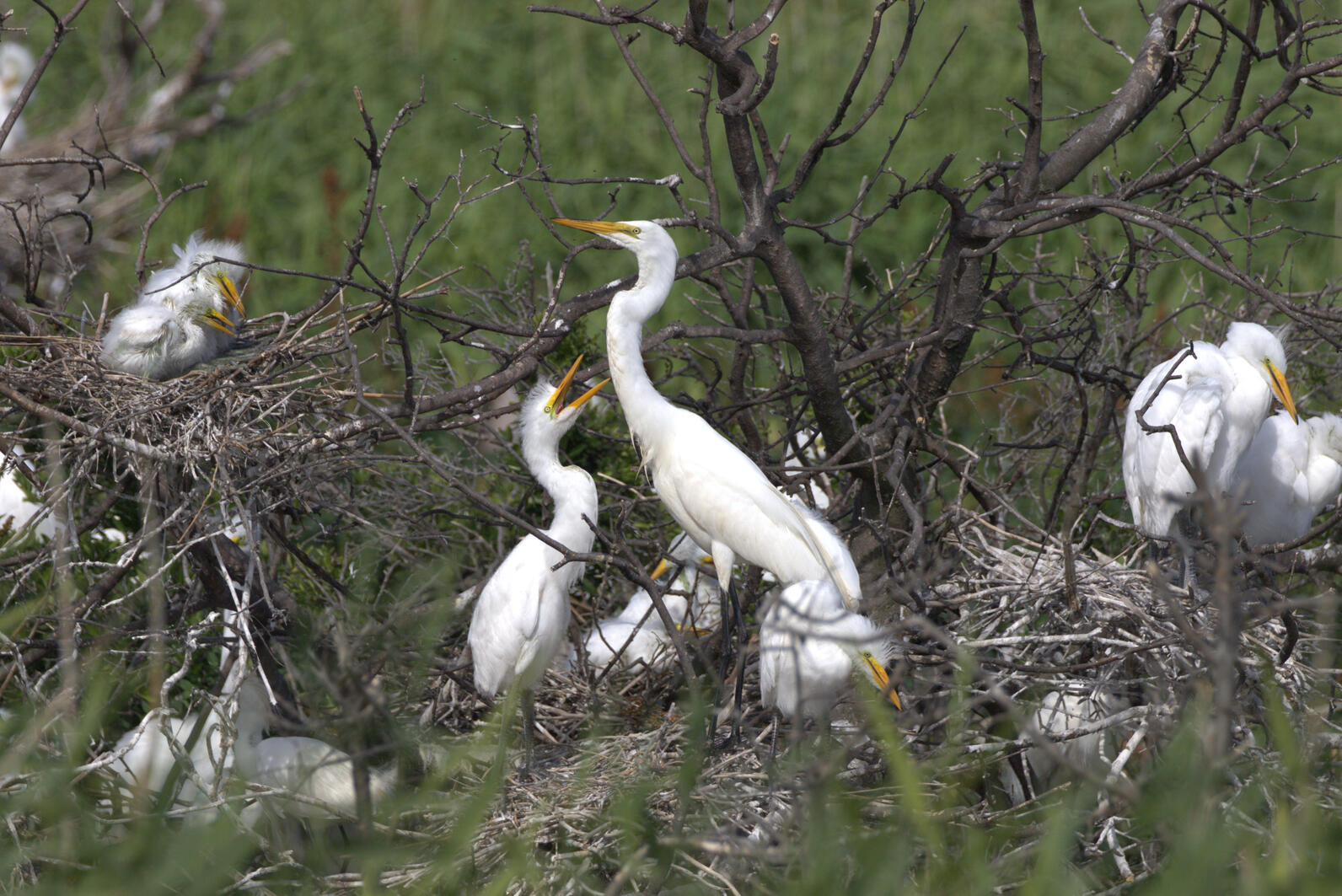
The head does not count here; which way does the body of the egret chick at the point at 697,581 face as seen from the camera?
to the viewer's left

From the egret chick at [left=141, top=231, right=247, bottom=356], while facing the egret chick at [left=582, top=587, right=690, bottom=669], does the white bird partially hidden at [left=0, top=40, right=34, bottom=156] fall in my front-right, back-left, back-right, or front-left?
back-left

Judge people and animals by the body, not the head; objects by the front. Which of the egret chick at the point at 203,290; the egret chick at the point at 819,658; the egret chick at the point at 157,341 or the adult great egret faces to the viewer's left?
the adult great egret

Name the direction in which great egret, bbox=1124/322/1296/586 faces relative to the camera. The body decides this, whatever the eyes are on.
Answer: to the viewer's right

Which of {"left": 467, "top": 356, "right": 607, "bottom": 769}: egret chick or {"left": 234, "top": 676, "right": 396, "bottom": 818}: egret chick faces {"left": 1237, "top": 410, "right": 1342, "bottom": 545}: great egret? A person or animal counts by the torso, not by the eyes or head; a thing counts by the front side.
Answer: {"left": 467, "top": 356, "right": 607, "bottom": 769}: egret chick

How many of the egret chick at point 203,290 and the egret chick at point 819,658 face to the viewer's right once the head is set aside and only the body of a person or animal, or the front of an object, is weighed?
2

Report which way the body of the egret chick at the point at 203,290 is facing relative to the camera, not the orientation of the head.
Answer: to the viewer's right

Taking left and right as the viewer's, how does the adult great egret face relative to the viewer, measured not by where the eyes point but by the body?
facing to the left of the viewer

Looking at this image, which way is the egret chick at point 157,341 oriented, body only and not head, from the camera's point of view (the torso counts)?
to the viewer's right

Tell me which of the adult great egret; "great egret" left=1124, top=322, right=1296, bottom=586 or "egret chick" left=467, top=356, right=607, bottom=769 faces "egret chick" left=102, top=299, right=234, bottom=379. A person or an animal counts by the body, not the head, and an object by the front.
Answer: the adult great egret

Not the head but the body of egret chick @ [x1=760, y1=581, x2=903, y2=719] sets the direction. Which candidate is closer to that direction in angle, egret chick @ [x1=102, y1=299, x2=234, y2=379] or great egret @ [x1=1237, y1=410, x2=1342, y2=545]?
the great egret

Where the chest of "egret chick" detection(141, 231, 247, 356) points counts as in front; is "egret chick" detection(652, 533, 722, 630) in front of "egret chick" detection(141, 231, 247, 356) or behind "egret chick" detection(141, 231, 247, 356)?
in front
